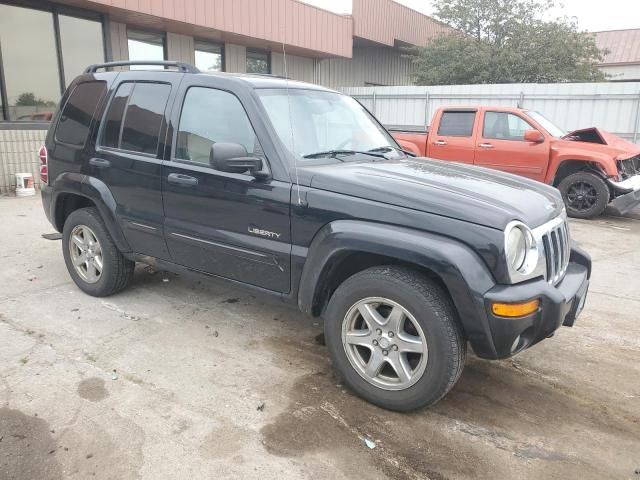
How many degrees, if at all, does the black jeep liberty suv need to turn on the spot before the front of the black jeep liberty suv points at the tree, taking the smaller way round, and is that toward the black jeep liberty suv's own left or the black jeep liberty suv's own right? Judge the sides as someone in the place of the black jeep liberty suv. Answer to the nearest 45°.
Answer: approximately 135° to the black jeep liberty suv's own left

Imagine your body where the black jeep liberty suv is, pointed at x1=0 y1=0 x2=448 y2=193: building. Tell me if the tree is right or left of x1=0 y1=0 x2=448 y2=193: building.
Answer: right

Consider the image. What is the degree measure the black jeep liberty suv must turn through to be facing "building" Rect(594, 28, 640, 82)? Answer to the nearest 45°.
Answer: approximately 90° to its left

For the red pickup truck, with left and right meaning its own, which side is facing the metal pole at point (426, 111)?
back

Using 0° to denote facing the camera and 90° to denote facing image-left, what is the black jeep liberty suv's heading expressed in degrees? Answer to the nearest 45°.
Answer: approximately 315°

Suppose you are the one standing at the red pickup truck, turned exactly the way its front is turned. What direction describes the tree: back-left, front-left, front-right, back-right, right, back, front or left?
back-left

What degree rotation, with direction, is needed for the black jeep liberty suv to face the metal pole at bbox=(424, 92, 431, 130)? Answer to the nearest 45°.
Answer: approximately 135° to its left

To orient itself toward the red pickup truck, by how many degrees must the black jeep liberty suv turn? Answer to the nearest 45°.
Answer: approximately 90° to its left
